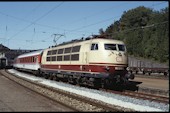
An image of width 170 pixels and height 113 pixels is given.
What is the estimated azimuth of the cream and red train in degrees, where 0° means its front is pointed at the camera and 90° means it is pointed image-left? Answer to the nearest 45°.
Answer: approximately 315°
